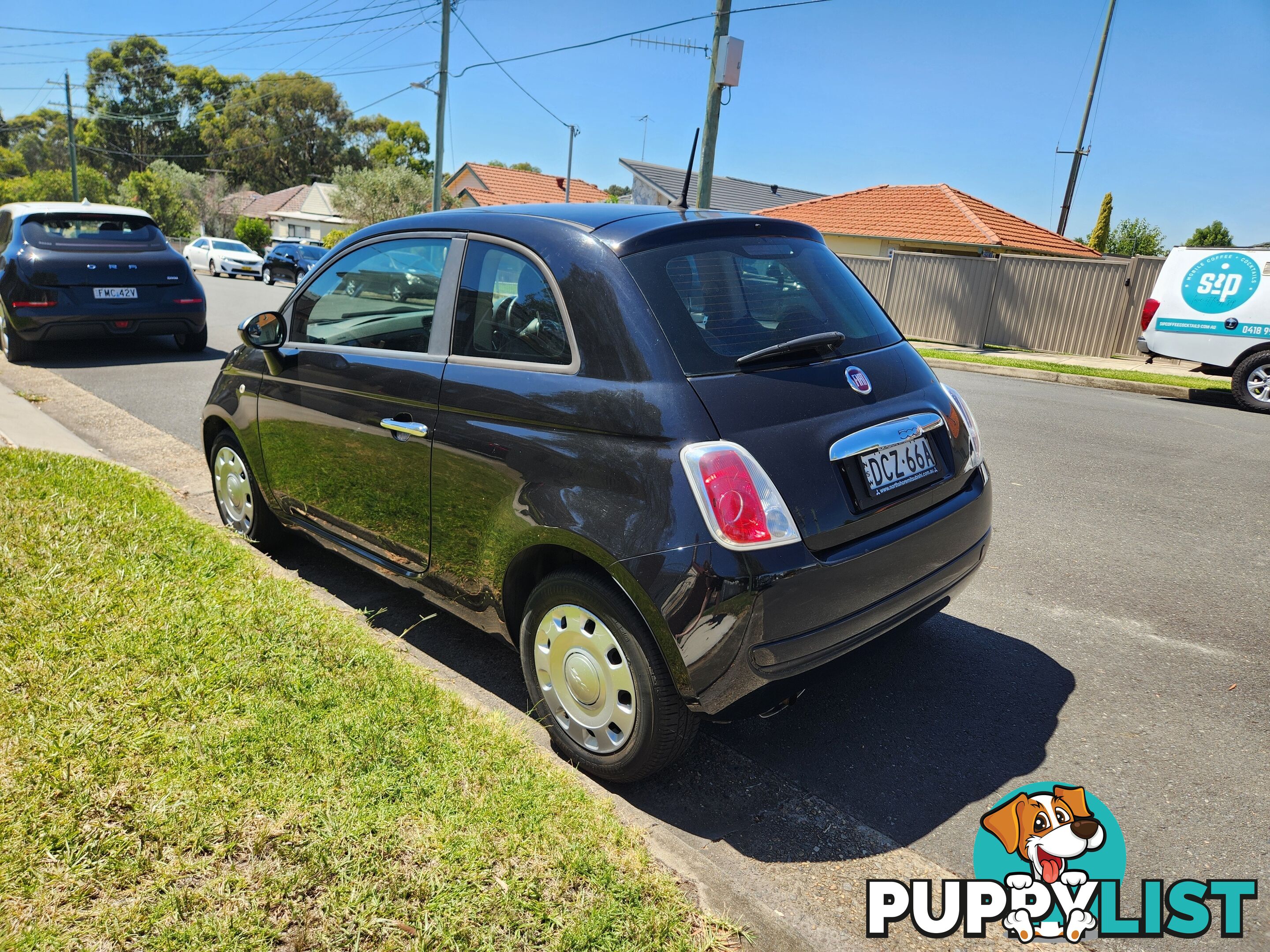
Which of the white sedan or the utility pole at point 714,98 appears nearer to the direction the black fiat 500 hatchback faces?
the white sedan

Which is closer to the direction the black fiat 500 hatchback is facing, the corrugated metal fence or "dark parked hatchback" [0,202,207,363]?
the dark parked hatchback

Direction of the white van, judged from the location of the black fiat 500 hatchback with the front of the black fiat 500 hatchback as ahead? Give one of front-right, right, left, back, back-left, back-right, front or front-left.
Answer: right

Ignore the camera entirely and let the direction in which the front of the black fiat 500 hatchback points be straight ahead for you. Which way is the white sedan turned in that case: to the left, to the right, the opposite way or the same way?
the opposite way

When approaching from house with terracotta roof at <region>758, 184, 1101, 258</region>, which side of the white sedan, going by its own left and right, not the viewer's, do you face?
front

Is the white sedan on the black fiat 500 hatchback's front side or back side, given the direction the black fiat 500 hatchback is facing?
on the front side

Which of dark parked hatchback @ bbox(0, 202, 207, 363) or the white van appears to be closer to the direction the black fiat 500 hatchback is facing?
the dark parked hatchback

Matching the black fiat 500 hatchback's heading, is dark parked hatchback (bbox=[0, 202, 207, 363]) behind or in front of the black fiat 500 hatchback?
in front

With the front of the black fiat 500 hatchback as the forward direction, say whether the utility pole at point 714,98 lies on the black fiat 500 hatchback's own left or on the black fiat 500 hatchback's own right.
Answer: on the black fiat 500 hatchback's own right

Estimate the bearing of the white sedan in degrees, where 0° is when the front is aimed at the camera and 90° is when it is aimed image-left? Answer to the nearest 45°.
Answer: approximately 315°

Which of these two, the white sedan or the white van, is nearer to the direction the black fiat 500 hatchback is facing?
the white sedan

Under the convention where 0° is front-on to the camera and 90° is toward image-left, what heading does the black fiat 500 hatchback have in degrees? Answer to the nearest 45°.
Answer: approximately 135°

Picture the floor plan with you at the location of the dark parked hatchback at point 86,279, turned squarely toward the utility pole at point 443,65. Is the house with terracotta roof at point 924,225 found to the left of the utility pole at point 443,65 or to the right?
right
